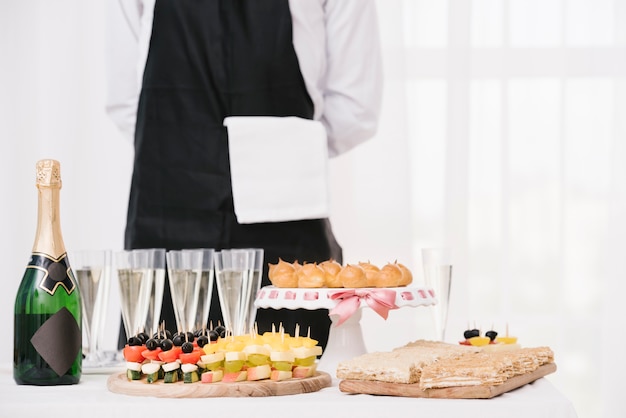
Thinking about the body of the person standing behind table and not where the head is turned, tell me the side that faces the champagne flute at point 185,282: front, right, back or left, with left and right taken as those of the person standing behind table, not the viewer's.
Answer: front

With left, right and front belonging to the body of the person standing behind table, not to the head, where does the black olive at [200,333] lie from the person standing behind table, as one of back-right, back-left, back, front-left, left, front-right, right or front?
front

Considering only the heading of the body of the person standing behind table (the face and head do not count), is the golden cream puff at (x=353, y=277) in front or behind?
in front

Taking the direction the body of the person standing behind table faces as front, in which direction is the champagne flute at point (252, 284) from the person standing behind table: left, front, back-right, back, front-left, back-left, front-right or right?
front

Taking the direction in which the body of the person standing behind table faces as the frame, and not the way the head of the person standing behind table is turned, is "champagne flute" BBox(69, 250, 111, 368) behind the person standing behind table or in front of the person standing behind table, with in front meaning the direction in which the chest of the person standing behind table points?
in front

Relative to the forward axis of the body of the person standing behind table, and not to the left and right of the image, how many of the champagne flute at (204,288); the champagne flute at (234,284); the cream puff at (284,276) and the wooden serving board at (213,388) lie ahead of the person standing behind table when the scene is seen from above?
4

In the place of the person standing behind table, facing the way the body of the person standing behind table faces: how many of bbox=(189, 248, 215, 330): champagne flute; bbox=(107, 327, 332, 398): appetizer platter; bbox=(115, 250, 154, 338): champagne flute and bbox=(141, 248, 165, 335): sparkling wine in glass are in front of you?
4

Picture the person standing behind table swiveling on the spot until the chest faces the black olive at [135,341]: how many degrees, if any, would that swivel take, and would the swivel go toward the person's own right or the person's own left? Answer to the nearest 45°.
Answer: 0° — they already face it

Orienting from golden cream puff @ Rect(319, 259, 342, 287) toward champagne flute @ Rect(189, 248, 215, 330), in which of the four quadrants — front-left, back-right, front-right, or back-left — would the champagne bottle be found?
front-left

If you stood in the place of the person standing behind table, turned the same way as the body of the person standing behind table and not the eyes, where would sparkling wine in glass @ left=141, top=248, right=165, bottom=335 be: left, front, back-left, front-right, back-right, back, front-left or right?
front

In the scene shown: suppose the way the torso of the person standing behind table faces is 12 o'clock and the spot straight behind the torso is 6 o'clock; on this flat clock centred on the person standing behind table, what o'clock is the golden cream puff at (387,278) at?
The golden cream puff is roughly at 11 o'clock from the person standing behind table.

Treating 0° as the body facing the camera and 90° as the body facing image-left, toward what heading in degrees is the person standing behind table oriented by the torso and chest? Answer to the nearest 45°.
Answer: approximately 0°

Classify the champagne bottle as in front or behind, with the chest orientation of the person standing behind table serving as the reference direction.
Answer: in front

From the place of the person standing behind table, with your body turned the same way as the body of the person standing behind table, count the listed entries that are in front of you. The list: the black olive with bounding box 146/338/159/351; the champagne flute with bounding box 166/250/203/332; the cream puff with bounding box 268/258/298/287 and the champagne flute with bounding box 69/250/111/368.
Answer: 4

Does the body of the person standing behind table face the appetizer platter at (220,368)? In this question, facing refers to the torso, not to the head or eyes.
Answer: yes

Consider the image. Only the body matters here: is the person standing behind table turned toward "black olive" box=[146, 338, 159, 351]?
yes
